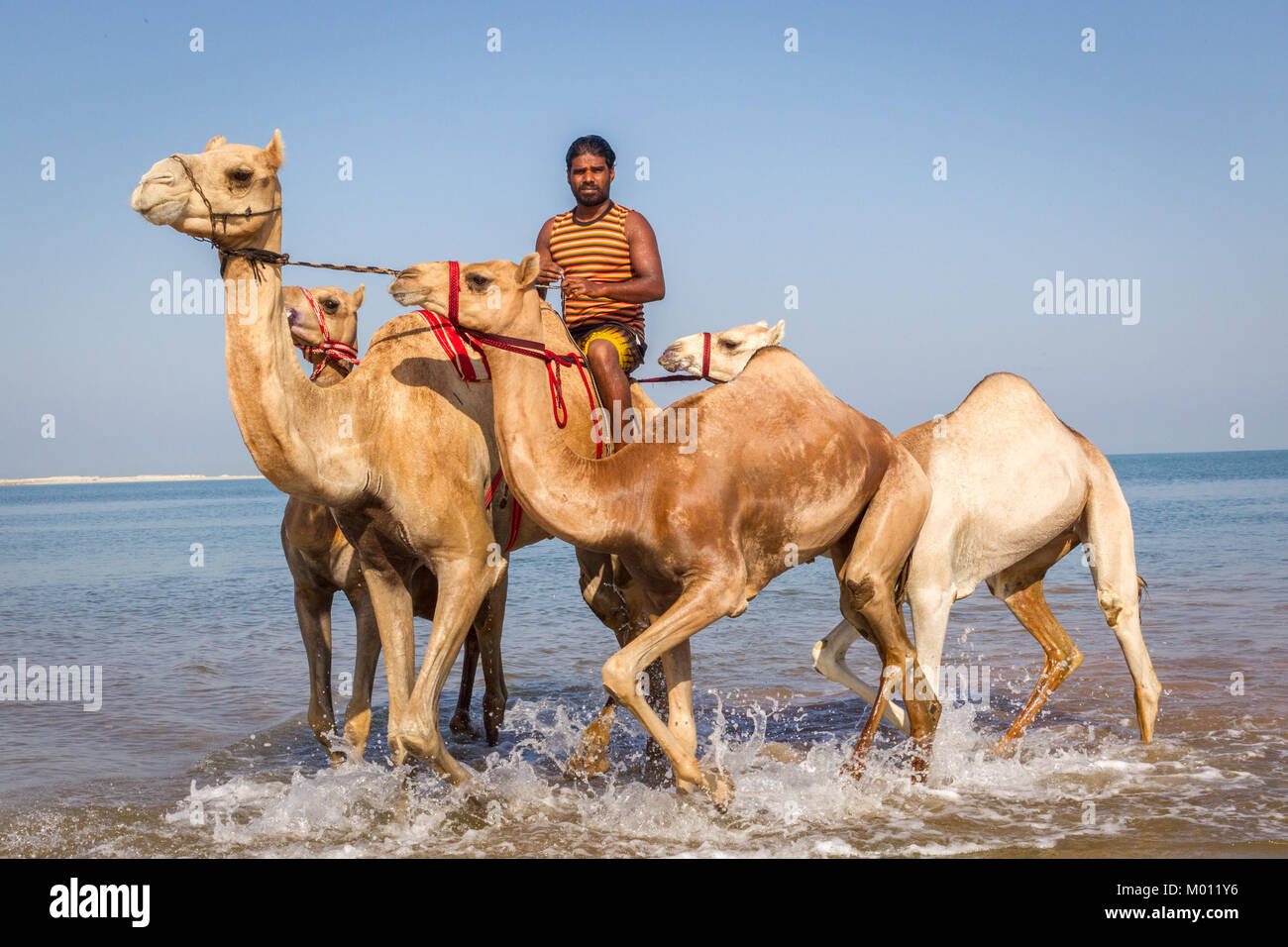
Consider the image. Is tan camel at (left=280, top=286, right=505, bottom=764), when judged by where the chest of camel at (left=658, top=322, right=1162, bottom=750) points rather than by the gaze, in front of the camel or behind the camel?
in front

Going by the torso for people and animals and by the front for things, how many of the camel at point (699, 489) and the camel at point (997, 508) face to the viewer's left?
2

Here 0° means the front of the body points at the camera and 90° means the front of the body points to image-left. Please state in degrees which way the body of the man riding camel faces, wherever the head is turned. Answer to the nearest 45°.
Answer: approximately 45°

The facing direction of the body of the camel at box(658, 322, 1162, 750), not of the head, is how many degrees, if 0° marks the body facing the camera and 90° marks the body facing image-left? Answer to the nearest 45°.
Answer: approximately 90°

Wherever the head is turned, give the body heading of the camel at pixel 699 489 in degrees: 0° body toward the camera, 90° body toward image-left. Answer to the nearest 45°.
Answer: approximately 90°

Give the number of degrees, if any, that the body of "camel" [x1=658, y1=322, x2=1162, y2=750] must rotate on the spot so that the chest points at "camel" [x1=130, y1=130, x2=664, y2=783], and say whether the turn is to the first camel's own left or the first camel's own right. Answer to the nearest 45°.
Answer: approximately 45° to the first camel's own left

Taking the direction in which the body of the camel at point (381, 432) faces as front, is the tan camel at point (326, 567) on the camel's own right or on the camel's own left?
on the camel's own right

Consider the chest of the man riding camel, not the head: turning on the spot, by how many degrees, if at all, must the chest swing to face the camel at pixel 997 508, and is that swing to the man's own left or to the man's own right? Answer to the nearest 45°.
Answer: approximately 135° to the man's own left

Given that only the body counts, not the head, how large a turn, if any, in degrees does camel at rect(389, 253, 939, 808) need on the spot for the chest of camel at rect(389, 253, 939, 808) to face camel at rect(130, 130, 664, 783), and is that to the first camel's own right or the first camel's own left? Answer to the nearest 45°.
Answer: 0° — it already faces it
